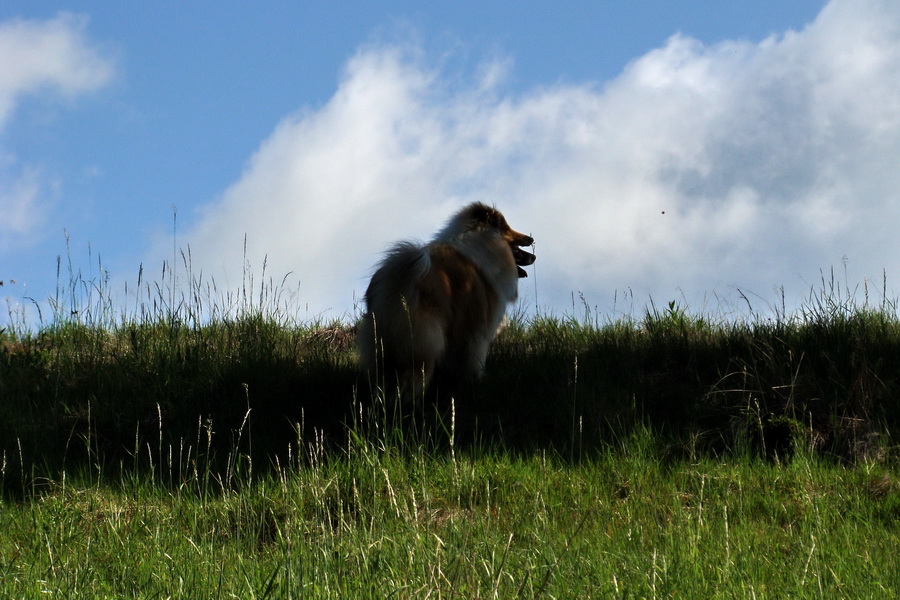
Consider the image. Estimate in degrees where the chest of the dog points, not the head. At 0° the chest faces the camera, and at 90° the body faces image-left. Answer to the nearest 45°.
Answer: approximately 225°
